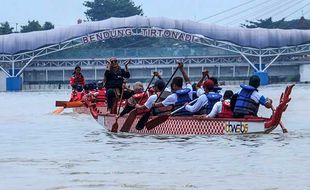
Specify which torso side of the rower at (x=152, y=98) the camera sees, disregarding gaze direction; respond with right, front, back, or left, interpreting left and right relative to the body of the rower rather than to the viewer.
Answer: left

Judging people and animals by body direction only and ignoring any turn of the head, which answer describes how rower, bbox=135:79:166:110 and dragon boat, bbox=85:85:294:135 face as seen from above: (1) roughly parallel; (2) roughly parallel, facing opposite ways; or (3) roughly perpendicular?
roughly parallel
